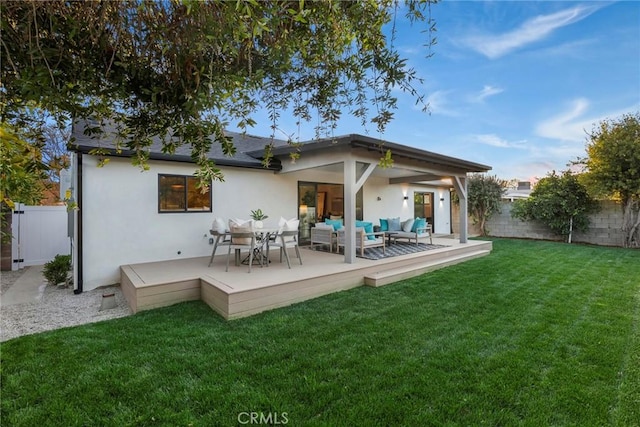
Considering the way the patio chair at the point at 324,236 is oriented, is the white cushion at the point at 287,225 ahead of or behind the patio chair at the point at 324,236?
behind

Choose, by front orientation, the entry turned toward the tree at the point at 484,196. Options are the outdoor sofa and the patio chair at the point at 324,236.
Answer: the patio chair

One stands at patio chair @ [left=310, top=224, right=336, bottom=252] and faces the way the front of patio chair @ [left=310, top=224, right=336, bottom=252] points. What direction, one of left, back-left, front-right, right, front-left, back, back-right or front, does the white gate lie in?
back-left

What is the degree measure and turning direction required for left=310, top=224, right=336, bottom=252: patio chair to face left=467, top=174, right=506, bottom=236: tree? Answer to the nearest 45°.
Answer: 0° — it already faces it

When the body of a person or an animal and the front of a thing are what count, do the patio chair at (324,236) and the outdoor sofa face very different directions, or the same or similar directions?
very different directions

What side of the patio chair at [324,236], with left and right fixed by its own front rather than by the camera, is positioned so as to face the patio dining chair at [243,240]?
back

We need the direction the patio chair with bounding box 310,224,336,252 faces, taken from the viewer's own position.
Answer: facing away from the viewer and to the right of the viewer

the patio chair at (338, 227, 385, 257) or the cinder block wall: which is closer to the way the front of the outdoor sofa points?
the patio chair

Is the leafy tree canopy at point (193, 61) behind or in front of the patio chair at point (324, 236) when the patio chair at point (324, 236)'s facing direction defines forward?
behind

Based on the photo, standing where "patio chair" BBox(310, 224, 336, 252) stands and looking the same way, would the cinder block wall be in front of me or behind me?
in front
